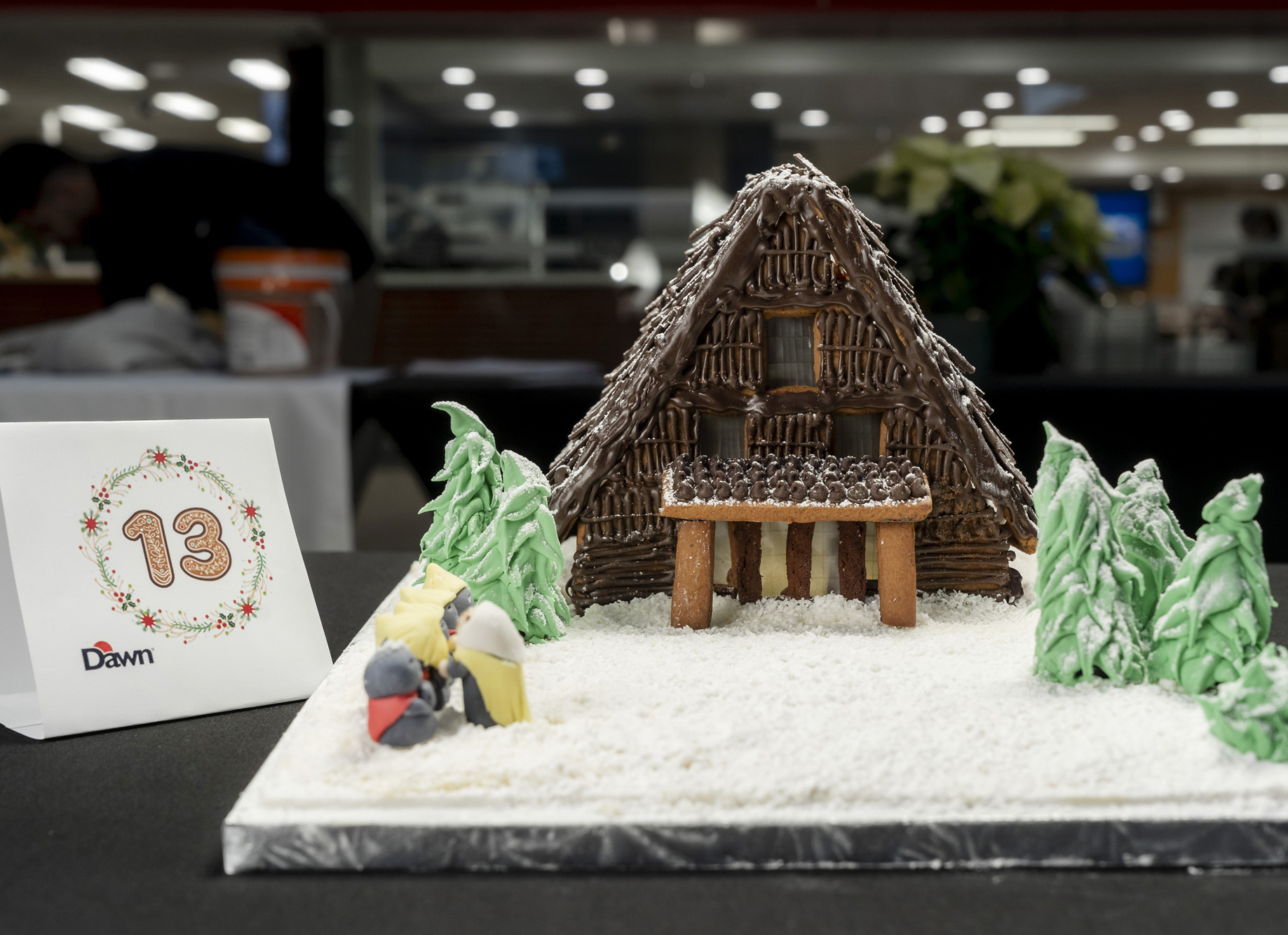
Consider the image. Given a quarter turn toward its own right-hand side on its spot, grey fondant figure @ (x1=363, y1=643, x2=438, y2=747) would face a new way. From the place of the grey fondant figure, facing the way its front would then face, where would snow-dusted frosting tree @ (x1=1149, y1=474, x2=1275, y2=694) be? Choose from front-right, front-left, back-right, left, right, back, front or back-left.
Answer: front-left

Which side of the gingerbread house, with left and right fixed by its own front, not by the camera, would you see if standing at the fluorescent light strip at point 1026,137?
back

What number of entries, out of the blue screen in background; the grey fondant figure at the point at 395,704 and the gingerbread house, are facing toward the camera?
2

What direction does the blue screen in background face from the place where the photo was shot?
facing the viewer

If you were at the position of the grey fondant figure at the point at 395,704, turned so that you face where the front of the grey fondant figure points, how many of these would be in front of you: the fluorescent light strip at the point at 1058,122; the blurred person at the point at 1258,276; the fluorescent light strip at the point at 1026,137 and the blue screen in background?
4

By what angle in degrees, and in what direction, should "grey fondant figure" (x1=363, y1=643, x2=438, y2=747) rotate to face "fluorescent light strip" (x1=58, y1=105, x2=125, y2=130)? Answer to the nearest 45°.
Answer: approximately 45° to its left

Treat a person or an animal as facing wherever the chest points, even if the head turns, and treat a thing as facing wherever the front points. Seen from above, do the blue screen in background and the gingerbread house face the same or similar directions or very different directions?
same or similar directions

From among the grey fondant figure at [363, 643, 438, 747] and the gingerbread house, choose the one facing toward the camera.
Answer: the gingerbread house

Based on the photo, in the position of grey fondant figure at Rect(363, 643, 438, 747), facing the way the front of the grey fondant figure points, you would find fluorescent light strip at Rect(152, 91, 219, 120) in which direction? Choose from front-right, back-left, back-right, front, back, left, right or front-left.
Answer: front-left

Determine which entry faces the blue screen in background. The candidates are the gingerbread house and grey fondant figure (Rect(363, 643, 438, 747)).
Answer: the grey fondant figure

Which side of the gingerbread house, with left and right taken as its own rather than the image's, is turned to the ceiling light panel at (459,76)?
back

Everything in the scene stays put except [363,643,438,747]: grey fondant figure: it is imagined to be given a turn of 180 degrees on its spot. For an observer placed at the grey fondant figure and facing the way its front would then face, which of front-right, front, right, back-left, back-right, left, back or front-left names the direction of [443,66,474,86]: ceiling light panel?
back-right

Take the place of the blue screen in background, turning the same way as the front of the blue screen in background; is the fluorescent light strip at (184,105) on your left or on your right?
on your right

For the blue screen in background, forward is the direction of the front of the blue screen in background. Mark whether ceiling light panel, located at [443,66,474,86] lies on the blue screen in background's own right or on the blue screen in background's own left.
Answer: on the blue screen in background's own right

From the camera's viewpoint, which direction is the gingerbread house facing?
toward the camera

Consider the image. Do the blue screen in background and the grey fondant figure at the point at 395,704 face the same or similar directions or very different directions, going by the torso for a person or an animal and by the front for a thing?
very different directions

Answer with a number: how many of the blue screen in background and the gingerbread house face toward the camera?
2

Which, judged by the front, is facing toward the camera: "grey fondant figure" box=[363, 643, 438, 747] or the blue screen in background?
the blue screen in background

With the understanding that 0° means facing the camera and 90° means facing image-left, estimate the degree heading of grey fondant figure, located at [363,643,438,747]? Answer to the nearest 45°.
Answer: approximately 225°
